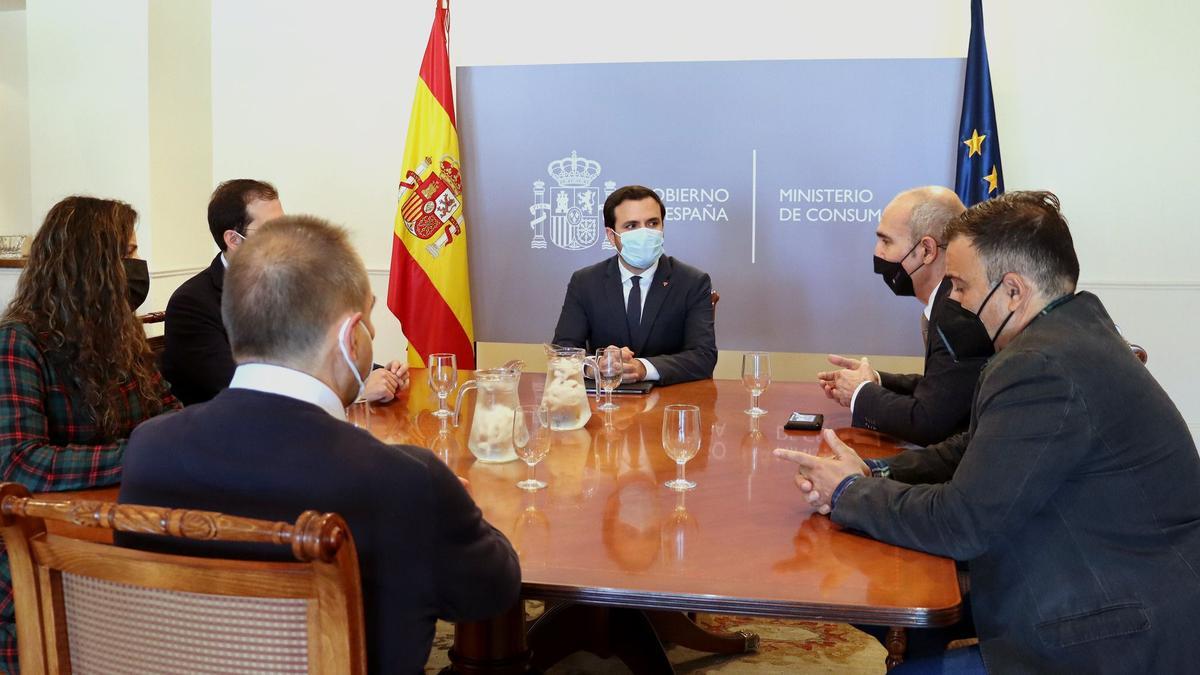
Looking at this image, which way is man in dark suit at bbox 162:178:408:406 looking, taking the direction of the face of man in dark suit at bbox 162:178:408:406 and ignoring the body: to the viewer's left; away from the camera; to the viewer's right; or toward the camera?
to the viewer's right

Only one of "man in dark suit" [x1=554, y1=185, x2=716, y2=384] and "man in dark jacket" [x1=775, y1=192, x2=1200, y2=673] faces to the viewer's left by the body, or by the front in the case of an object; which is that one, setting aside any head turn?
"man in dark jacket" [x1=775, y1=192, x2=1200, y2=673]

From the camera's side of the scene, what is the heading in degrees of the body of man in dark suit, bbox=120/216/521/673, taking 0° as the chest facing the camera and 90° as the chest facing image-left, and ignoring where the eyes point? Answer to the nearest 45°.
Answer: approximately 225°

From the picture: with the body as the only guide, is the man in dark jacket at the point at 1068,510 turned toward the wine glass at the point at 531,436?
yes

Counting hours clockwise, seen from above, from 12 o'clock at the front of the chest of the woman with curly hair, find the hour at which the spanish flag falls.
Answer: The spanish flag is roughly at 10 o'clock from the woman with curly hair.

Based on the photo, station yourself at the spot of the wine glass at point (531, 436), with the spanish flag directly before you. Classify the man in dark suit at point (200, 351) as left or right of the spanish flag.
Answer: left

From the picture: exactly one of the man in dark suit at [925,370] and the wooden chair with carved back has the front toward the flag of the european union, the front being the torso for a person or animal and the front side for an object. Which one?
the wooden chair with carved back

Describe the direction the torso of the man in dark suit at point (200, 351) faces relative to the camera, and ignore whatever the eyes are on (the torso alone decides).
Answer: to the viewer's right

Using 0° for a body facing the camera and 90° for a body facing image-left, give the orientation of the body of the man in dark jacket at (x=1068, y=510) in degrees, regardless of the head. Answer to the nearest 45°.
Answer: approximately 90°

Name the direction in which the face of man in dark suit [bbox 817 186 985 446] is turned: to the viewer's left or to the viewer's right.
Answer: to the viewer's left

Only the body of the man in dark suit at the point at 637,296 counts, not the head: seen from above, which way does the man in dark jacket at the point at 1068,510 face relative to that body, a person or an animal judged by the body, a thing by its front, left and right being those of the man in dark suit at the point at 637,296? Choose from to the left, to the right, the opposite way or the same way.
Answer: to the right

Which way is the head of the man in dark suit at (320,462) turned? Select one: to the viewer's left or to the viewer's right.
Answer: to the viewer's right

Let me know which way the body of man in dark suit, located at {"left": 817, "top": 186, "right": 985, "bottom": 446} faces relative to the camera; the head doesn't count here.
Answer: to the viewer's left

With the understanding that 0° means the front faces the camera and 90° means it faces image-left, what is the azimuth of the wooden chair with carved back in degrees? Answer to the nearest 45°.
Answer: approximately 225°
